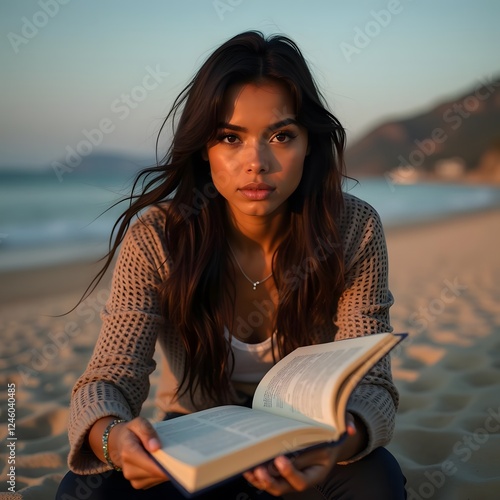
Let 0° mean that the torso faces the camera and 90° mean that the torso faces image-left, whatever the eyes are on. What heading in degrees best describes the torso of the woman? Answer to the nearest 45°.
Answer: approximately 0°

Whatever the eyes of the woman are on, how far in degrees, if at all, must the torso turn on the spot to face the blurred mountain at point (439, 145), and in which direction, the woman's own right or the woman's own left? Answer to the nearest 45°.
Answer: approximately 180°
